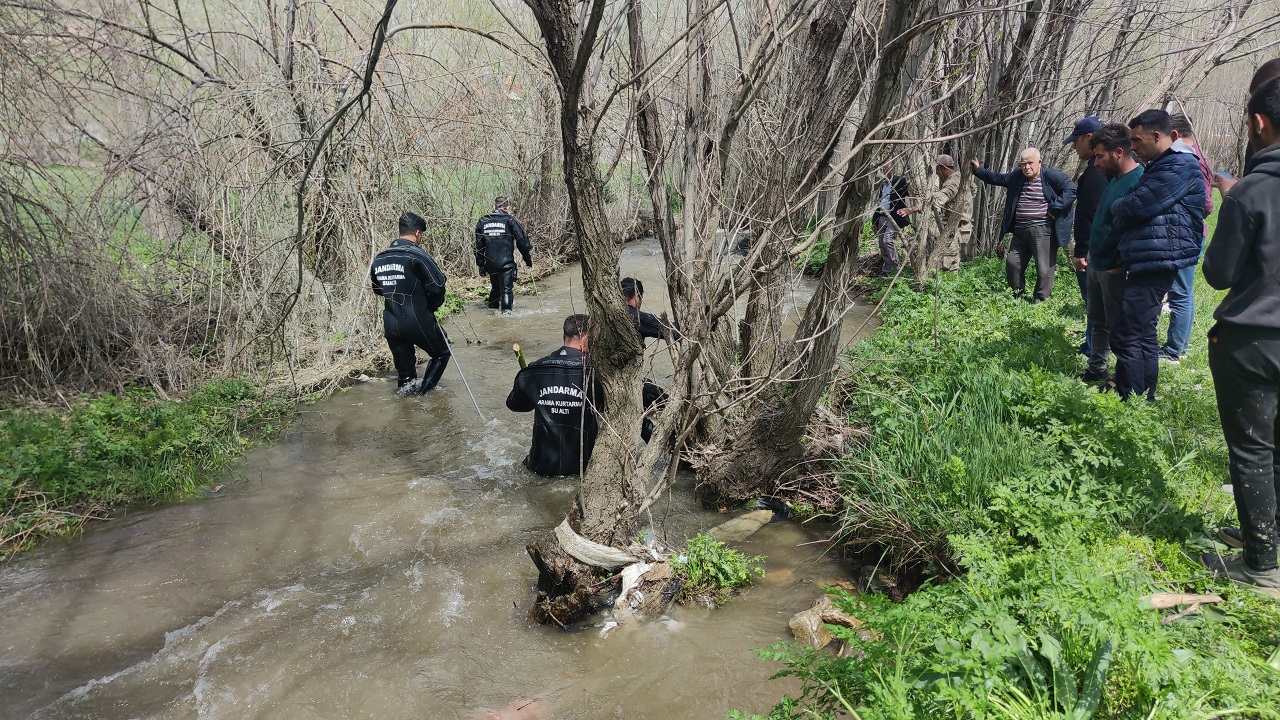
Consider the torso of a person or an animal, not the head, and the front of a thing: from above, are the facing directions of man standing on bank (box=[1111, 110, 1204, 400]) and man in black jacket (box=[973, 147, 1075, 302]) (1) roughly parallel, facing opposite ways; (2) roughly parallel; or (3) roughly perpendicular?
roughly perpendicular

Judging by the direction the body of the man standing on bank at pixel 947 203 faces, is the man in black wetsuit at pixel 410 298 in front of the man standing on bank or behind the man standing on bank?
in front

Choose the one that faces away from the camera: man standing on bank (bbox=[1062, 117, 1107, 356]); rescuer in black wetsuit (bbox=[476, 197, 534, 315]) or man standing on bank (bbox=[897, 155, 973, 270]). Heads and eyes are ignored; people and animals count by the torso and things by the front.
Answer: the rescuer in black wetsuit

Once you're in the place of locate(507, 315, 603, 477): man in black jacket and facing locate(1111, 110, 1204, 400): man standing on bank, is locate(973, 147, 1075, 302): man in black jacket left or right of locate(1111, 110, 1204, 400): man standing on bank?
left

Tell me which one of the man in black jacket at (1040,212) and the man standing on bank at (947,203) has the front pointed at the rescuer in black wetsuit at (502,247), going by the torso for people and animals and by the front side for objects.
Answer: the man standing on bank

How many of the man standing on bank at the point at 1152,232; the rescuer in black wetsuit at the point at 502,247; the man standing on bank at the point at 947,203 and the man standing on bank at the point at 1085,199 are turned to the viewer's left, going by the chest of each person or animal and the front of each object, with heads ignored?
3

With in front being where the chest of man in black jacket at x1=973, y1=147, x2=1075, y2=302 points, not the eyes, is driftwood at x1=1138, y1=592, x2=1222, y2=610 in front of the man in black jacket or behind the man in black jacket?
in front

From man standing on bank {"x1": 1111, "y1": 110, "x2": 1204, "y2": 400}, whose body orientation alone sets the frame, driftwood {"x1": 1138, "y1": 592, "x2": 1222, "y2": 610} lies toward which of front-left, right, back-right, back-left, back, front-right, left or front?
left

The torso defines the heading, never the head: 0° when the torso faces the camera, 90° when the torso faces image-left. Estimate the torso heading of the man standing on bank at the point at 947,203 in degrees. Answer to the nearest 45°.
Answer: approximately 90°

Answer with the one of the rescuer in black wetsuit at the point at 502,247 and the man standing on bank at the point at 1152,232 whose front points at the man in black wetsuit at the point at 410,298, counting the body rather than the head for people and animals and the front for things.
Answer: the man standing on bank

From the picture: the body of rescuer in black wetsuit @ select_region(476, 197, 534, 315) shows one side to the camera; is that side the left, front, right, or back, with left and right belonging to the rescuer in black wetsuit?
back

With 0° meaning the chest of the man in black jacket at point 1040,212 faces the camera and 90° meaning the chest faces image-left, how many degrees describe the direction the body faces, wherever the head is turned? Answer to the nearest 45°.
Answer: approximately 0°

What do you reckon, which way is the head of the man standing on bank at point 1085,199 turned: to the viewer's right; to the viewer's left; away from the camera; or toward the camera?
to the viewer's left

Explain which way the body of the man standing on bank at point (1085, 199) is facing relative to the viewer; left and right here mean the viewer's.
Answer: facing to the left of the viewer

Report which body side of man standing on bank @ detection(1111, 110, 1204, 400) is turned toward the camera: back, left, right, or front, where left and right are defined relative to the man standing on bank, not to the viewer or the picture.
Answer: left
